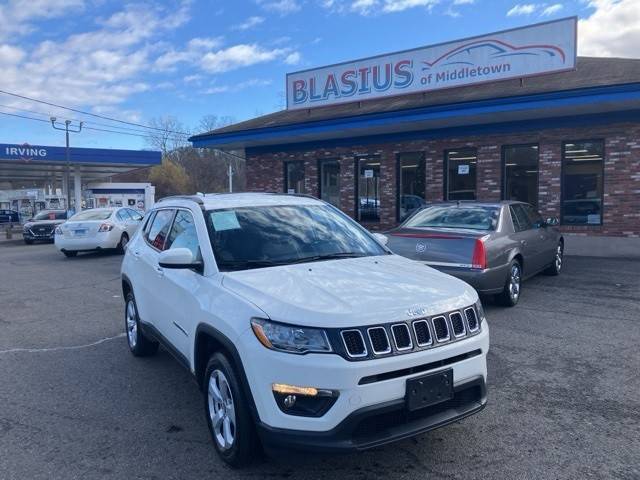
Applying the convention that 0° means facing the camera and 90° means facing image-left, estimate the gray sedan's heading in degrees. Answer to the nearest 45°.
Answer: approximately 225°

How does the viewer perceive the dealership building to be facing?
facing the viewer and to the left of the viewer

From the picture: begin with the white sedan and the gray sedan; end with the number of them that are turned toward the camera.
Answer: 0

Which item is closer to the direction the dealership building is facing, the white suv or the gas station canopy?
the white suv

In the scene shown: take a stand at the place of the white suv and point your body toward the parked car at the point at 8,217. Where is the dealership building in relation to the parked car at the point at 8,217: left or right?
right

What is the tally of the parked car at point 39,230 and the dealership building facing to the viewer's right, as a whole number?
0

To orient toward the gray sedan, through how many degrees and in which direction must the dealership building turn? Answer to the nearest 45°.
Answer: approximately 45° to its left

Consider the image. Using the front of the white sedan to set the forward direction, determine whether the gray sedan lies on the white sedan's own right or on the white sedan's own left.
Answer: on the white sedan's own right

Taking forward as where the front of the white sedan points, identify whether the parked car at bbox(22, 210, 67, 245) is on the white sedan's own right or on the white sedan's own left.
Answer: on the white sedan's own left

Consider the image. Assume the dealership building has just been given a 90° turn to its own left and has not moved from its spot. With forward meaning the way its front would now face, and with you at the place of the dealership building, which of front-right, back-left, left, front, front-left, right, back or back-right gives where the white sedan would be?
back-right

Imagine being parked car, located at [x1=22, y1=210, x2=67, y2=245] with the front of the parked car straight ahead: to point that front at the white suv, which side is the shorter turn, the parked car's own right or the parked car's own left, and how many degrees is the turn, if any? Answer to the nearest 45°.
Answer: approximately 45° to the parked car's own left

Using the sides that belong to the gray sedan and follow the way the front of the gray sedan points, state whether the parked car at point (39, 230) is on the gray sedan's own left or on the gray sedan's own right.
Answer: on the gray sedan's own left

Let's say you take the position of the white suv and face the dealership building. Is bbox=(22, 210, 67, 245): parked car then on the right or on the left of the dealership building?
left

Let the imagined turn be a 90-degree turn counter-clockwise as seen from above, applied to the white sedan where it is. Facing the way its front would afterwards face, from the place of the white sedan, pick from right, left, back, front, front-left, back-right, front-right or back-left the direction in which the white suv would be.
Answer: back-left

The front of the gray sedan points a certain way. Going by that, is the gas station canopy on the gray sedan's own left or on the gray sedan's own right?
on the gray sedan's own left

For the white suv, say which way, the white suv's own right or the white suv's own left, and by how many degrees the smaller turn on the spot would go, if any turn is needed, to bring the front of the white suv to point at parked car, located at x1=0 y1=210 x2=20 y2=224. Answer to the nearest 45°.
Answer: approximately 180°

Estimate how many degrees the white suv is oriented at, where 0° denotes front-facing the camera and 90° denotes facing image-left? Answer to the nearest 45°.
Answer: approximately 315°
